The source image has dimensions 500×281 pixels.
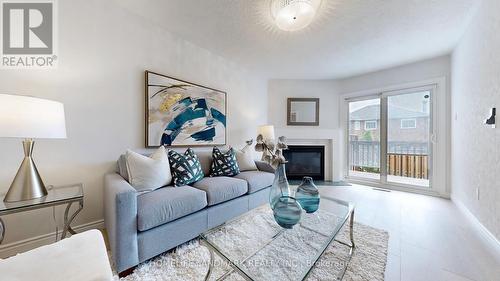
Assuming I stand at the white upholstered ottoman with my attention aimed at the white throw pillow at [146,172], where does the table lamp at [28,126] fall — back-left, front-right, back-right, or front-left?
front-left

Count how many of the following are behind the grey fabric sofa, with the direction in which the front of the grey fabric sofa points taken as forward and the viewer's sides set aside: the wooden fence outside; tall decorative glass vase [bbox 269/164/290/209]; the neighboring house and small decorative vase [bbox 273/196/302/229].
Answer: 0

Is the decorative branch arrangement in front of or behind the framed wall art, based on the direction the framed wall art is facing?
in front

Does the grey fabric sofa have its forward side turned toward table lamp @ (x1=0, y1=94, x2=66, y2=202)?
no

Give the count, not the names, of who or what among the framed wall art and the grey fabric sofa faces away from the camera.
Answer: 0

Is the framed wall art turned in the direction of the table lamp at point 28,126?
no

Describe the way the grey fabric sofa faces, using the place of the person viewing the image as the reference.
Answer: facing the viewer and to the right of the viewer

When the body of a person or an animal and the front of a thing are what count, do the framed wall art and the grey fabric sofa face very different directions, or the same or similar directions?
same or similar directions

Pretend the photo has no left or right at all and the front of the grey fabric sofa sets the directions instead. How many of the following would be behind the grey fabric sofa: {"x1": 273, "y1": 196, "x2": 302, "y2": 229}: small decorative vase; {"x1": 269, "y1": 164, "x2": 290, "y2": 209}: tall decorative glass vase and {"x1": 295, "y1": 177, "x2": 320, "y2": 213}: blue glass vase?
0

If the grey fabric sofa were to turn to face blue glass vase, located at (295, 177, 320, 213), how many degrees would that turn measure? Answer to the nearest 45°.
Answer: approximately 45° to its left

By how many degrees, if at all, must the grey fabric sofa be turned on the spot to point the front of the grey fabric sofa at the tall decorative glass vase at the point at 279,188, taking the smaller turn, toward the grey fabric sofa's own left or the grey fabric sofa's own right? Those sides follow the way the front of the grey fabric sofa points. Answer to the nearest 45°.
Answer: approximately 45° to the grey fabric sofa's own left

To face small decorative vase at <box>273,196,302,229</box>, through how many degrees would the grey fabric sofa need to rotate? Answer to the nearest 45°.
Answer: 0° — it already faces it

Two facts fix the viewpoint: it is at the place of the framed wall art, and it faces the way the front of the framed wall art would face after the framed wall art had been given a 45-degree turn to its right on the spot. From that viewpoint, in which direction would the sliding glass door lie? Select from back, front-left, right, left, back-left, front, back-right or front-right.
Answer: left

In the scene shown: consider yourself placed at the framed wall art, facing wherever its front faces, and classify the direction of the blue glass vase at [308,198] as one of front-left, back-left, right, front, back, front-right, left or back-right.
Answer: front

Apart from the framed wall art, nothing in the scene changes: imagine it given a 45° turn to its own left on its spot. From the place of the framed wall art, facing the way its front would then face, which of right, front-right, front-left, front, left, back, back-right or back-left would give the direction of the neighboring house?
front

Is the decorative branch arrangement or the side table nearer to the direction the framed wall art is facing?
the decorative branch arrangement
